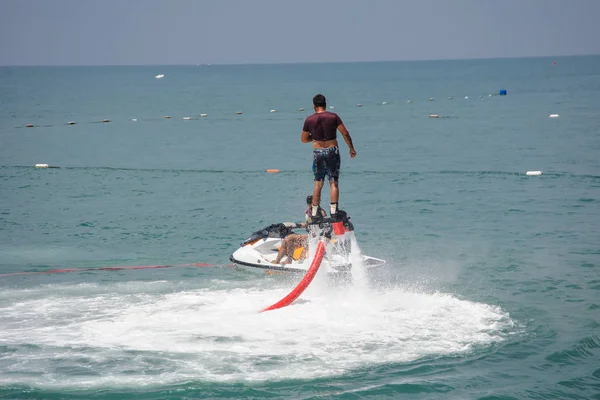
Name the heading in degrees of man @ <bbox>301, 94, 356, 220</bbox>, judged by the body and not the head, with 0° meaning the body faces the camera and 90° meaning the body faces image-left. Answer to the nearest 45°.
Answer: approximately 180°

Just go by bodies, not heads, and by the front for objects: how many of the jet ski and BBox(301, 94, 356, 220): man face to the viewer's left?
1

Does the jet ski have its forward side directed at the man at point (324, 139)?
no

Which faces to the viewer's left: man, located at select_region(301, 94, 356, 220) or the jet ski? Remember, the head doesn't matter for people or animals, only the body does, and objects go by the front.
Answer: the jet ski

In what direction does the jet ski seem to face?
to the viewer's left

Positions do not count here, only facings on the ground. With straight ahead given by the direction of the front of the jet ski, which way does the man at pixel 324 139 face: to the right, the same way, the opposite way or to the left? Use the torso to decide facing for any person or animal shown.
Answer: to the right
